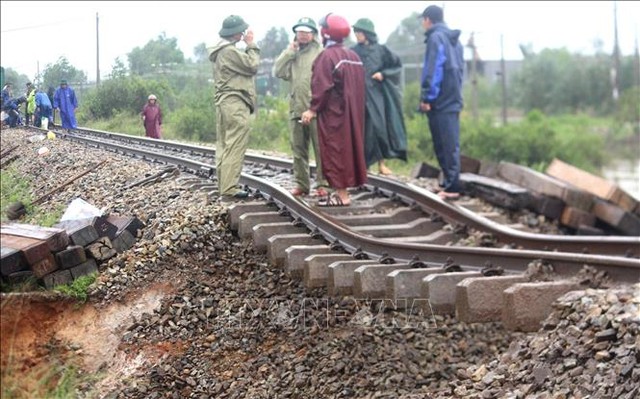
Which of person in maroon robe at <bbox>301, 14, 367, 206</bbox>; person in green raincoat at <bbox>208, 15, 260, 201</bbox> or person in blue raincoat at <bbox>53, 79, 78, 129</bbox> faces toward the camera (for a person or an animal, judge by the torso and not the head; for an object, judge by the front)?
the person in blue raincoat

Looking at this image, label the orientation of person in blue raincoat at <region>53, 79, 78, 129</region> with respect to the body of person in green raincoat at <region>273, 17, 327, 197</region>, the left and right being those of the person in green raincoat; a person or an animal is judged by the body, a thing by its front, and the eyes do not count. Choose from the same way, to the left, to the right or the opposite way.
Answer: the same way

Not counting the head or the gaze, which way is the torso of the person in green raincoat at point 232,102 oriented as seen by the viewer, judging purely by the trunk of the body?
to the viewer's right

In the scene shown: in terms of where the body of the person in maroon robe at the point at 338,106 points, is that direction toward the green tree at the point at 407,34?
no

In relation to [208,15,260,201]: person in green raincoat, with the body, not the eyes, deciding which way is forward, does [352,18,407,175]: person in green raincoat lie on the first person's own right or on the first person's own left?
on the first person's own left

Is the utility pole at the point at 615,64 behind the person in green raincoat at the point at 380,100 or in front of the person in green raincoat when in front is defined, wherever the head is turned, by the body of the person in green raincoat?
behind

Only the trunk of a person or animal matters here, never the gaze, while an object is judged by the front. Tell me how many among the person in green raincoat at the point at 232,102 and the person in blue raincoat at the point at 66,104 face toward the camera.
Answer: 1

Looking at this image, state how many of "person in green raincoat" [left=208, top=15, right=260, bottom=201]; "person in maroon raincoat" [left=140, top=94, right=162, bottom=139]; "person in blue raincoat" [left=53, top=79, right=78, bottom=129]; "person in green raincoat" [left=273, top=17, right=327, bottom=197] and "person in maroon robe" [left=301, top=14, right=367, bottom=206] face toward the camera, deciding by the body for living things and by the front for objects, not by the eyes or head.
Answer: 3

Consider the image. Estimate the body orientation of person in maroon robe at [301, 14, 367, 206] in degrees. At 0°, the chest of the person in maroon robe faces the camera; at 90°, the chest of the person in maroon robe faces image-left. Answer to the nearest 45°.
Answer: approximately 135°

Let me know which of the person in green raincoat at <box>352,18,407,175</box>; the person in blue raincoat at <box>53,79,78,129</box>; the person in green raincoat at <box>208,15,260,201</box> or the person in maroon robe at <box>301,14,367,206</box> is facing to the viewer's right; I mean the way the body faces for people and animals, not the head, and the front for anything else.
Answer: the person in green raincoat at <box>208,15,260,201</box>

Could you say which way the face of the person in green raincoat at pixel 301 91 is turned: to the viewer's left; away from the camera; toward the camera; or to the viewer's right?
toward the camera

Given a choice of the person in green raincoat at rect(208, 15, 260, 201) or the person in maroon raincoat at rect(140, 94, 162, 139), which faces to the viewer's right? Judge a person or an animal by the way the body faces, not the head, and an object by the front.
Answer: the person in green raincoat

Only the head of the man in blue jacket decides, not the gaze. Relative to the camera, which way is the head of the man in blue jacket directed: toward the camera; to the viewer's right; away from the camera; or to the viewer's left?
to the viewer's left

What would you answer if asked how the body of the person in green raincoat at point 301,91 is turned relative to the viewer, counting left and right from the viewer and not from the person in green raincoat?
facing the viewer
